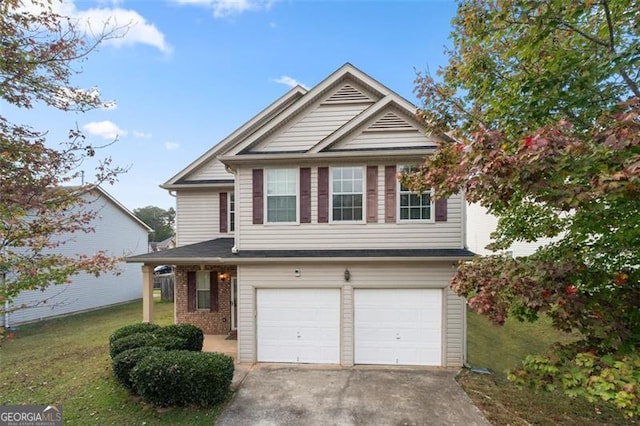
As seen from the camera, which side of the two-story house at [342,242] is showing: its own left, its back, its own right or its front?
front

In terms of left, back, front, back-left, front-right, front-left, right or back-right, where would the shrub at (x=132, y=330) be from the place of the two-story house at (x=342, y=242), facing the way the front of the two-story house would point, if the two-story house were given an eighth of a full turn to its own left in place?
back-right

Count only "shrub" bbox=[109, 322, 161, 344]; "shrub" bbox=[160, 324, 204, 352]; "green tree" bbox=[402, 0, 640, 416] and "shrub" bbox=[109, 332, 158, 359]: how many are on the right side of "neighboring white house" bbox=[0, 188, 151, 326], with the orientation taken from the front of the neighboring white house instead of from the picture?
0

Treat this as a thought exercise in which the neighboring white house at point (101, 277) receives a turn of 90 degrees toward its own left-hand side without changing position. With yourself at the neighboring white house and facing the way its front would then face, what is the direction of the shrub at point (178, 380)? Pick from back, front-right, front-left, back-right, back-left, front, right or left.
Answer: front-right

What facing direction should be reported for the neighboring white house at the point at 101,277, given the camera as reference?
facing the viewer and to the left of the viewer

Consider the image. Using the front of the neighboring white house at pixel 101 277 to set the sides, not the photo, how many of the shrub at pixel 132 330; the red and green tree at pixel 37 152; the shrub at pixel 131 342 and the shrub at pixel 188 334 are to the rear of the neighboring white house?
0

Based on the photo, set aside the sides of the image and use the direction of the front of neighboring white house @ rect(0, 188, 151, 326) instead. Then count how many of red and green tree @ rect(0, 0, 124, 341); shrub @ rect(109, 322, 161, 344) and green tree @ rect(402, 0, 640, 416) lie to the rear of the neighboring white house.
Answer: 0

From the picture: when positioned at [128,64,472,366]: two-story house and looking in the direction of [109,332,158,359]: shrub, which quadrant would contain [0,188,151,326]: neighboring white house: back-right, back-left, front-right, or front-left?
front-right

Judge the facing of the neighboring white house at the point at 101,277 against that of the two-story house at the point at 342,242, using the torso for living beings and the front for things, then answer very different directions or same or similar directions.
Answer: same or similar directions

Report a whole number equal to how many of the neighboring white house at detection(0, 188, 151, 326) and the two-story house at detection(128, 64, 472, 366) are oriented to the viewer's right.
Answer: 0

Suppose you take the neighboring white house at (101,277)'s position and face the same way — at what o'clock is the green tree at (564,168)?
The green tree is roughly at 10 o'clock from the neighboring white house.

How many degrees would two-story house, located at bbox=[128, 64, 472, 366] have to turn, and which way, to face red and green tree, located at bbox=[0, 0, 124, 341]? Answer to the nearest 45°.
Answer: approximately 45° to its right

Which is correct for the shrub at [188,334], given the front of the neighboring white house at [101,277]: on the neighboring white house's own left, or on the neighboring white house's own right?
on the neighboring white house's own left

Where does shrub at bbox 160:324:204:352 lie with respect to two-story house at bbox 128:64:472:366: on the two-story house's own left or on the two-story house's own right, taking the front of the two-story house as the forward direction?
on the two-story house's own right

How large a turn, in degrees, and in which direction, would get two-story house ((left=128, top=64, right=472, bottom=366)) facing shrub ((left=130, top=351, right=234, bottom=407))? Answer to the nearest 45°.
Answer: approximately 45° to its right

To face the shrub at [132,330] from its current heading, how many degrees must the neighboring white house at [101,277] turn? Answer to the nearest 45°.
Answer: approximately 45° to its left

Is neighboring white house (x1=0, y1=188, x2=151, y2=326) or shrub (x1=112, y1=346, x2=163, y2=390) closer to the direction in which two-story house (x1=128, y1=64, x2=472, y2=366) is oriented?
the shrub
